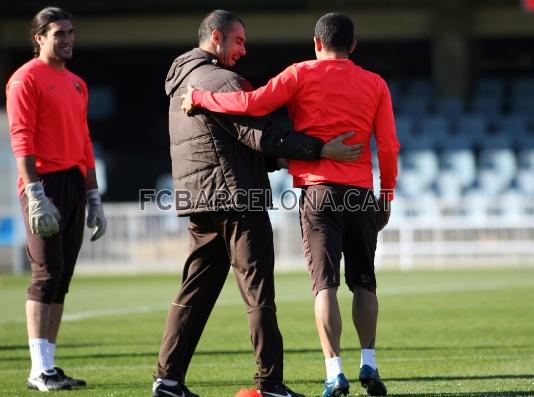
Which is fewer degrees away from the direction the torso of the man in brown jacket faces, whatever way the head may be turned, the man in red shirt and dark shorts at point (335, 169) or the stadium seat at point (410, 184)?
the man in red shirt and dark shorts

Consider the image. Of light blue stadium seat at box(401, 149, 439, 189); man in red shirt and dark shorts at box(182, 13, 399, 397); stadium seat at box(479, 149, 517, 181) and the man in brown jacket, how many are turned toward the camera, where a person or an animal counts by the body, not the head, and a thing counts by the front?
2

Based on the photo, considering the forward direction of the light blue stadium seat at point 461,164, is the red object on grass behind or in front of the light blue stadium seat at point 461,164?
in front

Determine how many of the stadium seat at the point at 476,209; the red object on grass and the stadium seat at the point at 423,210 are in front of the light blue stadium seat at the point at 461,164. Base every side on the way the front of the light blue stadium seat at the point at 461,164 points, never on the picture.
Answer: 3

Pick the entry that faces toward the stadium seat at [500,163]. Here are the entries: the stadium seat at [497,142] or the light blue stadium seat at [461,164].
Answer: the stadium seat at [497,142]

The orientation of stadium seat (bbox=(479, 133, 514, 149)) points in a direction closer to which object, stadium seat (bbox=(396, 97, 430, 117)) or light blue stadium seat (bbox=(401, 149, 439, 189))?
the light blue stadium seat

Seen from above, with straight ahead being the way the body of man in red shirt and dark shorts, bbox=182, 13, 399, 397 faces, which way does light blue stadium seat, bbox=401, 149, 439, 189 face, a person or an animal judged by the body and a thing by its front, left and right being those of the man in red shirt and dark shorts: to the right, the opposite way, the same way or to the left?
the opposite way

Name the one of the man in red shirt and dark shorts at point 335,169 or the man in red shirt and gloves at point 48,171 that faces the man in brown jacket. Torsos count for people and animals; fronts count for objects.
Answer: the man in red shirt and gloves at point 48,171

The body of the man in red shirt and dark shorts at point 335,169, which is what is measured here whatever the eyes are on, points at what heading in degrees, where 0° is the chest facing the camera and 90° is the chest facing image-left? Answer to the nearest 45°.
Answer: approximately 180°

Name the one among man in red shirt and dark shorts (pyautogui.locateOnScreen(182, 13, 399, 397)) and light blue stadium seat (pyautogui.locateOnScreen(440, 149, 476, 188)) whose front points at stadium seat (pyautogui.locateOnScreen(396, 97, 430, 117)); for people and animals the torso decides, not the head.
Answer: the man in red shirt and dark shorts

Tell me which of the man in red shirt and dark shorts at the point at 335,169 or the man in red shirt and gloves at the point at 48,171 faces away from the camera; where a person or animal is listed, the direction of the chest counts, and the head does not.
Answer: the man in red shirt and dark shorts at the point at 335,169

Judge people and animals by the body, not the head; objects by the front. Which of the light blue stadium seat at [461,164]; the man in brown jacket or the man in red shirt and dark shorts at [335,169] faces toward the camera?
the light blue stadium seat
